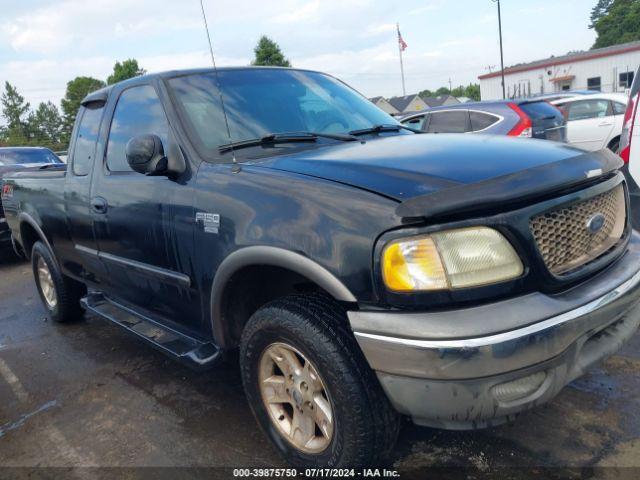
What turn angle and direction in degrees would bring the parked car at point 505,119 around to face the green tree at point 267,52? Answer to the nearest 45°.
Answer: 0° — it already faces it

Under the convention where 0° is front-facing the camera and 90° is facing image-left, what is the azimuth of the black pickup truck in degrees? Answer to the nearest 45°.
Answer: approximately 315°

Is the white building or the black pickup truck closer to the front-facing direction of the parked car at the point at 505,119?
the white building

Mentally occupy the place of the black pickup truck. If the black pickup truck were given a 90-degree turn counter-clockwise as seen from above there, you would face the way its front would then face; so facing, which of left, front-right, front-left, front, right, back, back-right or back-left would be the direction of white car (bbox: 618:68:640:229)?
front

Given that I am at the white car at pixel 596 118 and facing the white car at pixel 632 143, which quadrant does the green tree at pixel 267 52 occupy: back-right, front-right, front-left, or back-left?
back-right

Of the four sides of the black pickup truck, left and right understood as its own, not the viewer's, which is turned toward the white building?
left

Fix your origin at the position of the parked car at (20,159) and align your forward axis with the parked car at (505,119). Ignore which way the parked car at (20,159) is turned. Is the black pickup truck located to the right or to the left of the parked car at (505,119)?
right

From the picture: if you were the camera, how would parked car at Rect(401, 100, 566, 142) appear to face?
facing away from the viewer and to the left of the viewer

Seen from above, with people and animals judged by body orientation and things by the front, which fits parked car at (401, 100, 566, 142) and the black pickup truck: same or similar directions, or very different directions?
very different directions

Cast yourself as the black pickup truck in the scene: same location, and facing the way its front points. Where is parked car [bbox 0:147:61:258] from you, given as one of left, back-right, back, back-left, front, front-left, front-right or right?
back

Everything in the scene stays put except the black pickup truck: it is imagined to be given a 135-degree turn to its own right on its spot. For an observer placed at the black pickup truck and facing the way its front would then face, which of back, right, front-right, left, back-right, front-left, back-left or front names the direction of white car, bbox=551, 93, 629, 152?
back-right

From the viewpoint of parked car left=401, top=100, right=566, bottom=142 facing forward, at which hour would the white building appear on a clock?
The white building is roughly at 2 o'clock from the parked car.
